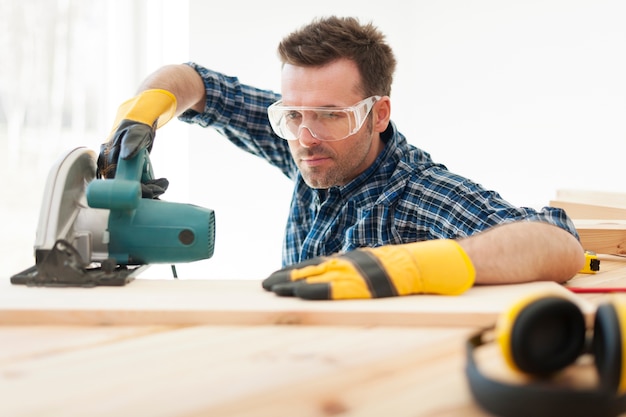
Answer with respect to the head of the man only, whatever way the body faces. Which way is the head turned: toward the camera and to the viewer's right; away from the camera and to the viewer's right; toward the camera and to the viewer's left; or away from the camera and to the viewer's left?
toward the camera and to the viewer's left

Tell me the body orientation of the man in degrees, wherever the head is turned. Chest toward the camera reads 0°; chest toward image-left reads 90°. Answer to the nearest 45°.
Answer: approximately 45°

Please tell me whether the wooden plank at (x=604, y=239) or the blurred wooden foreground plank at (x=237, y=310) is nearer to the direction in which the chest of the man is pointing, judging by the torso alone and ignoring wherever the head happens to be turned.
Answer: the blurred wooden foreground plank

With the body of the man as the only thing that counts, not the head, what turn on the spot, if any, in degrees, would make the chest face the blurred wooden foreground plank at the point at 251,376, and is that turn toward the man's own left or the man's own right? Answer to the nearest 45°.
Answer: approximately 45° to the man's own left

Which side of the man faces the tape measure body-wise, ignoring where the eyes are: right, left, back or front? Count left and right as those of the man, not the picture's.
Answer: left

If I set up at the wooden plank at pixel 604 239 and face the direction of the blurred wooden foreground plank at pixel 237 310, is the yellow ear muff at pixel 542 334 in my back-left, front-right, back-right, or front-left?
front-left

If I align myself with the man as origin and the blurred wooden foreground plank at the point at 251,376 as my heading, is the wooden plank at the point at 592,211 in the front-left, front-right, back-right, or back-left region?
back-left

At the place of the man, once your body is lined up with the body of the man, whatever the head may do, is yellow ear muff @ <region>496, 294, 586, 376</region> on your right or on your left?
on your left

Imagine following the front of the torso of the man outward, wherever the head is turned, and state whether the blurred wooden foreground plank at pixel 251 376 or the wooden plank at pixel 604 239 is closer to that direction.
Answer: the blurred wooden foreground plank
